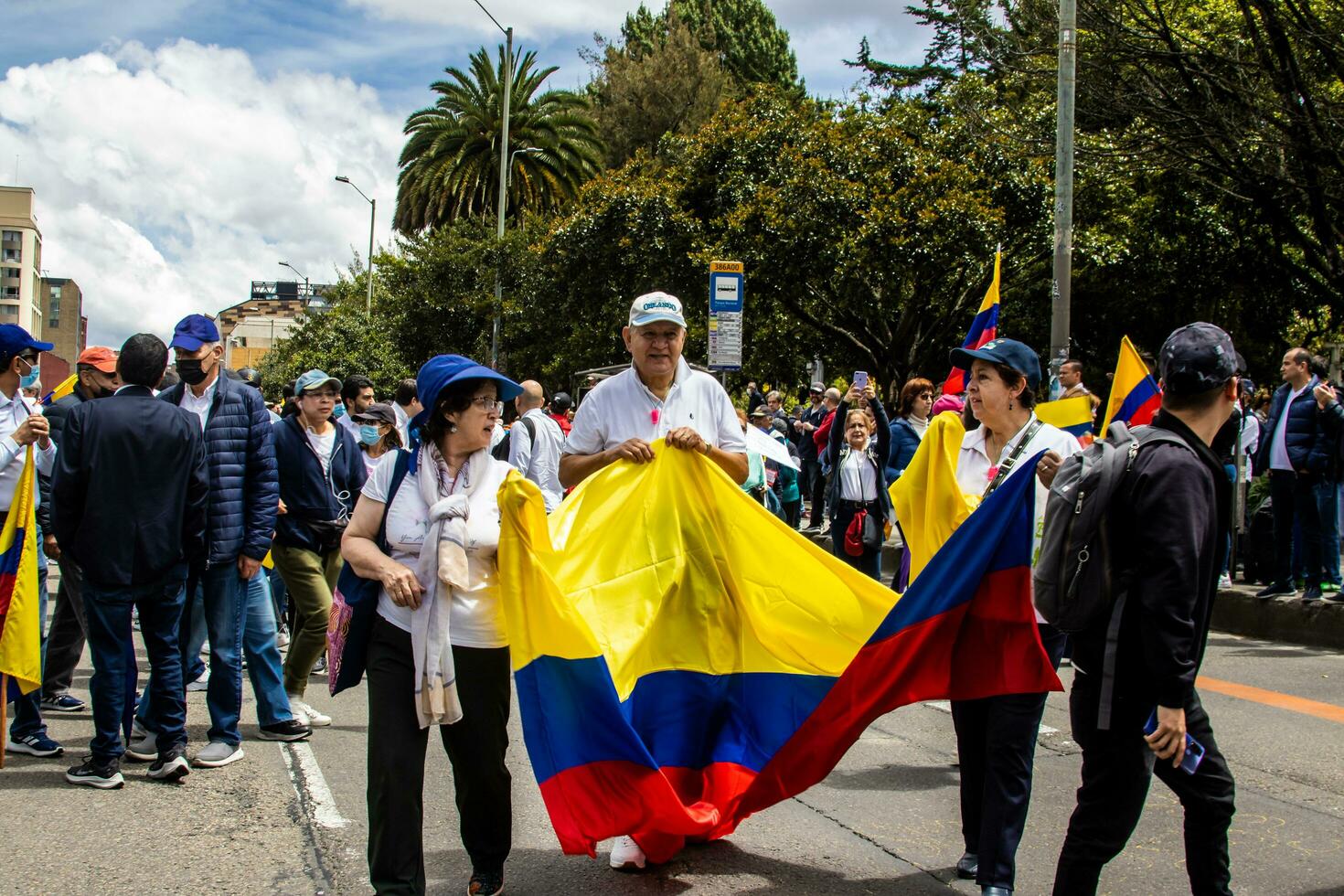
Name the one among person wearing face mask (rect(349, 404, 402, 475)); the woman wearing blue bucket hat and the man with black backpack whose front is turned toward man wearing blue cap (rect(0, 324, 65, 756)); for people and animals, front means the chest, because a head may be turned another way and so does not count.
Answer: the person wearing face mask

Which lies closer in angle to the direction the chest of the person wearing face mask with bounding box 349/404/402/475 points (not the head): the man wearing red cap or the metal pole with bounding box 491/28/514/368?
the man wearing red cap

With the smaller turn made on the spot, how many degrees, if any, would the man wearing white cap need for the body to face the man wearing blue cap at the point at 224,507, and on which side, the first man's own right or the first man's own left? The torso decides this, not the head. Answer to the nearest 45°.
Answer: approximately 135° to the first man's own right

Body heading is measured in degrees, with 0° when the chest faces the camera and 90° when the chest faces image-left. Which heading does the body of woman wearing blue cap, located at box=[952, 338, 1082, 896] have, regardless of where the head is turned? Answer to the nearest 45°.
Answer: approximately 45°

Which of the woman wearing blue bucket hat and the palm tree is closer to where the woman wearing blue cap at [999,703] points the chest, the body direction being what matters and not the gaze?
the woman wearing blue bucket hat

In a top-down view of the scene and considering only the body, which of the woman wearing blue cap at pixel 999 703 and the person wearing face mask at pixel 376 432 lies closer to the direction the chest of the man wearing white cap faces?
the woman wearing blue cap

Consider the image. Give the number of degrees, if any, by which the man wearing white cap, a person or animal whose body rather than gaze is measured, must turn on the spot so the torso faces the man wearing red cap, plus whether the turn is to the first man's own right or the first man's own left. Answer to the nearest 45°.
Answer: approximately 135° to the first man's own right

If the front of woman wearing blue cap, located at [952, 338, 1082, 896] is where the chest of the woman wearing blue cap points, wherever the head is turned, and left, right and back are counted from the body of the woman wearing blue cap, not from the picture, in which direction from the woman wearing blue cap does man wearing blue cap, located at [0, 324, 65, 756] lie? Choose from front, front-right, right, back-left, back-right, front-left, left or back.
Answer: front-right

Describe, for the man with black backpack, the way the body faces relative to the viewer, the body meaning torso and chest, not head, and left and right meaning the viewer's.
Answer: facing away from the viewer and to the right of the viewer

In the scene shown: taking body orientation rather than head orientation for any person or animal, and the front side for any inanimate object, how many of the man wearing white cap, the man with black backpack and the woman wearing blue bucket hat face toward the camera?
2

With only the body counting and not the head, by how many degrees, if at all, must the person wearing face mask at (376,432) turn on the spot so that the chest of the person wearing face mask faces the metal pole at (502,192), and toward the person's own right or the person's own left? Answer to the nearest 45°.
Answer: approximately 135° to the person's own right
